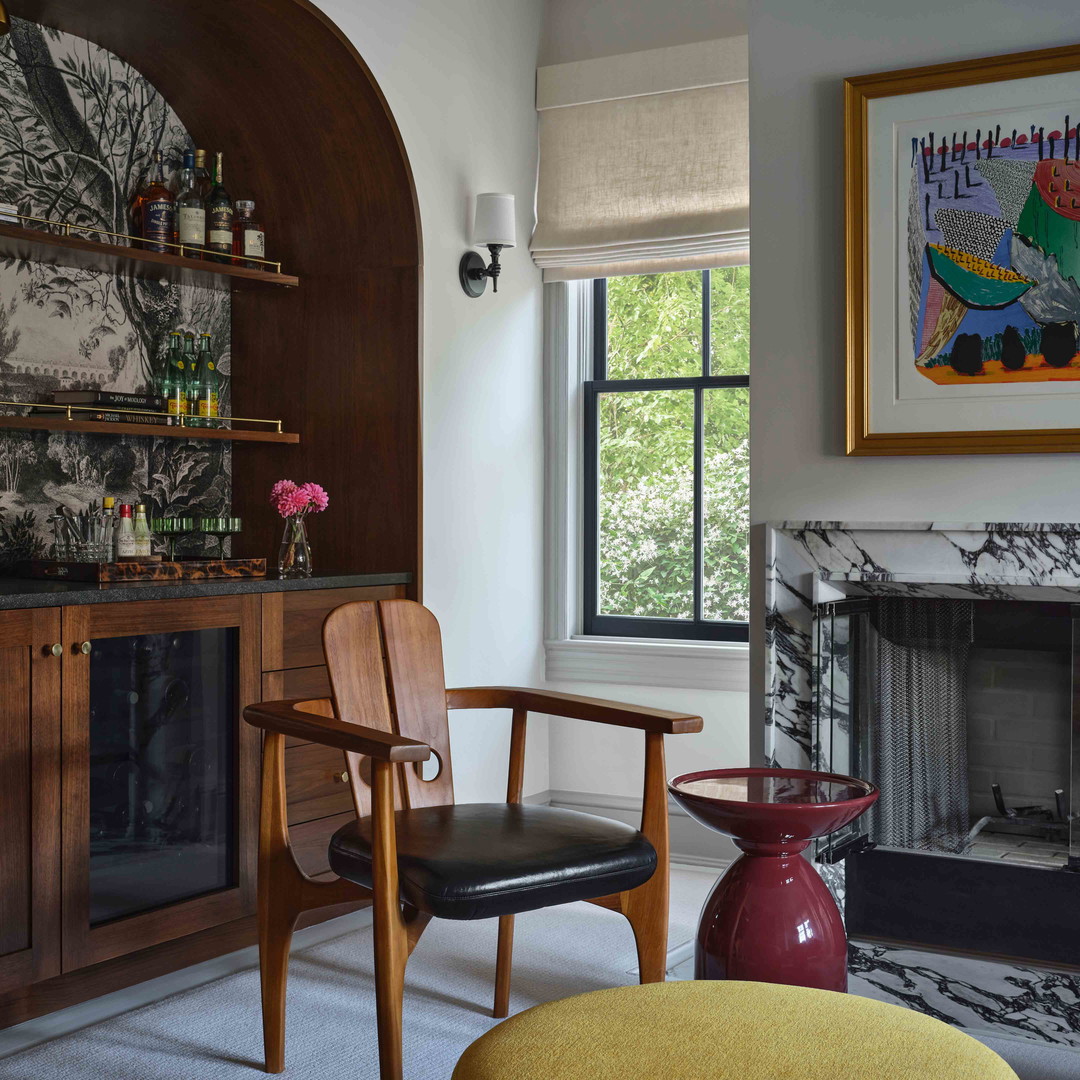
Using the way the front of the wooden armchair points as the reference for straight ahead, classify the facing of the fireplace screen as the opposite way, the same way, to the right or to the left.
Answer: to the right

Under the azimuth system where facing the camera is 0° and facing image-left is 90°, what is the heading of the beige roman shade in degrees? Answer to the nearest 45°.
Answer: approximately 45°

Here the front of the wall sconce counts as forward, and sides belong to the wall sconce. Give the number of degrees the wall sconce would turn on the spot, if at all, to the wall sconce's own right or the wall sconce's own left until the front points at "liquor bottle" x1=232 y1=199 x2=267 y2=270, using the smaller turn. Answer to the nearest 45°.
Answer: approximately 135° to the wall sconce's own right

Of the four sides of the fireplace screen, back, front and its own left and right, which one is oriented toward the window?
right

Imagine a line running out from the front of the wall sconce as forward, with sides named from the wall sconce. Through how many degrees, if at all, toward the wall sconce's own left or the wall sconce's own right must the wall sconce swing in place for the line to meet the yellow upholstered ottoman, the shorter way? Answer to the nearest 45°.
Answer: approximately 45° to the wall sconce's own right

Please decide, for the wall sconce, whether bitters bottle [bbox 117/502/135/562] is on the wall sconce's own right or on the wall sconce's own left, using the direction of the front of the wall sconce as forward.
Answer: on the wall sconce's own right

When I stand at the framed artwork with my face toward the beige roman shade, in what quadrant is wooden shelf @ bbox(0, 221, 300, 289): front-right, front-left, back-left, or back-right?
front-left

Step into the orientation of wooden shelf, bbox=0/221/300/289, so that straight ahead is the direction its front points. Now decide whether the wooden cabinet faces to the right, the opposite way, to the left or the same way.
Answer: the same way

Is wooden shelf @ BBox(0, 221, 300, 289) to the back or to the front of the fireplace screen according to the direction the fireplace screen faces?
to the front

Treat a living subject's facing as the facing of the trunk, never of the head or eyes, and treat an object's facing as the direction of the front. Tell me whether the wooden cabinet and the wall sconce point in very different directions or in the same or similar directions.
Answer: same or similar directions

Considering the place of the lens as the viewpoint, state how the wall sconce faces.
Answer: facing the viewer and to the right of the viewer

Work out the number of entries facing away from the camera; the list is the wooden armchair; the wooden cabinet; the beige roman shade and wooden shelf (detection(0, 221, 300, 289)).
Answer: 0

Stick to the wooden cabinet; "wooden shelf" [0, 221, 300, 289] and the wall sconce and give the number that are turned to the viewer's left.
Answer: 0

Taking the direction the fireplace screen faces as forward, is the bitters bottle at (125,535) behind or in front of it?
in front
